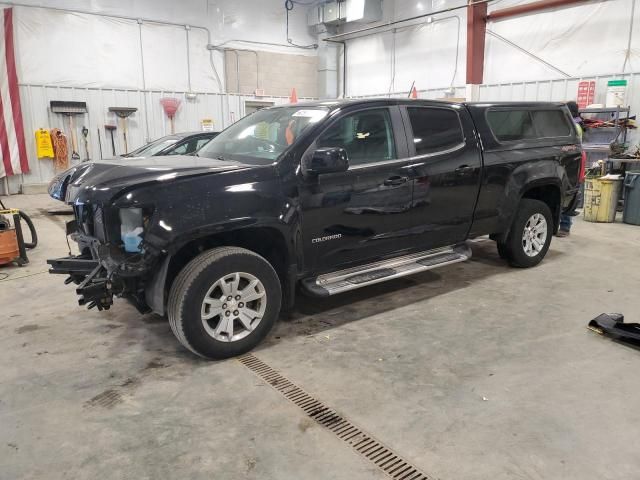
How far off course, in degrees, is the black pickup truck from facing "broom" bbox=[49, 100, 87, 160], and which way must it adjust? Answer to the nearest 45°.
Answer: approximately 90° to its right

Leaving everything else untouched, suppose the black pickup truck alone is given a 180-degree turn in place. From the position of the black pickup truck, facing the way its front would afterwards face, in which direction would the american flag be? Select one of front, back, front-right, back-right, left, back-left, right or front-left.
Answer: left

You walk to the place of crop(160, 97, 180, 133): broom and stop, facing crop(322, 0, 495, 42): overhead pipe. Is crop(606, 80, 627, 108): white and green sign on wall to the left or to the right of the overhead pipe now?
right

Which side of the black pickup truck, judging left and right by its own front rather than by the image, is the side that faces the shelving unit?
back

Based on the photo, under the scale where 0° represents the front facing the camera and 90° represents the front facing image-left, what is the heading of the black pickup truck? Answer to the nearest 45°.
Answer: approximately 45°

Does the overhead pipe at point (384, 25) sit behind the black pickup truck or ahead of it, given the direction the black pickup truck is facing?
behind

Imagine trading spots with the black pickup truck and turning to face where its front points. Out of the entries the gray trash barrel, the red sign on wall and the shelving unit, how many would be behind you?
3

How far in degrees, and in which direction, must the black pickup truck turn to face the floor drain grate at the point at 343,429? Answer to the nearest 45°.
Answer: approximately 45° to its left

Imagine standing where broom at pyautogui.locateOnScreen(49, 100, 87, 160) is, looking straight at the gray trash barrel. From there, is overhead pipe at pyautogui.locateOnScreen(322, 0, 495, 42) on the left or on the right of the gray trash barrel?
left

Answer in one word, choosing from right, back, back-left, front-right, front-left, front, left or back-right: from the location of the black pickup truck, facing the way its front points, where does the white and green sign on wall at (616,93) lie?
back

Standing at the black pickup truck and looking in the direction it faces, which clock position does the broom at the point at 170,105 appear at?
The broom is roughly at 4 o'clock from the black pickup truck.

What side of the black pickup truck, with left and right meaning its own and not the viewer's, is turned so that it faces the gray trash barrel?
back

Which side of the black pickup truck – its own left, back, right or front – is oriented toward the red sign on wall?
back
